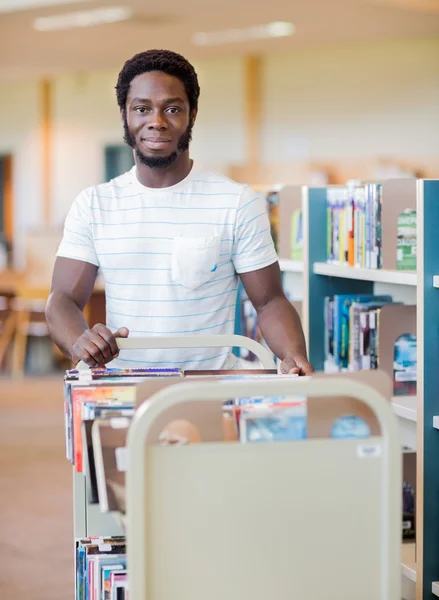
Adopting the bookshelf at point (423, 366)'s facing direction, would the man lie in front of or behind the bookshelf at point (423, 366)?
in front

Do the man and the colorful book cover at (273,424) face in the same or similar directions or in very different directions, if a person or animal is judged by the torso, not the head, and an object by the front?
same or similar directions

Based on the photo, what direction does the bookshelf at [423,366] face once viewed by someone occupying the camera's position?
facing the viewer and to the left of the viewer

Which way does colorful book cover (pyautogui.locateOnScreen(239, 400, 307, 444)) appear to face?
toward the camera

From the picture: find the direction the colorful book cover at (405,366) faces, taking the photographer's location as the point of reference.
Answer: facing the viewer

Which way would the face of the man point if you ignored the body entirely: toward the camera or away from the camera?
toward the camera

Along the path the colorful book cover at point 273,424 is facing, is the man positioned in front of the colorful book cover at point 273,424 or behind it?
behind

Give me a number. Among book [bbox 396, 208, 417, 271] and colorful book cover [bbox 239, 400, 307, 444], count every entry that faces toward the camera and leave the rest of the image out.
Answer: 2

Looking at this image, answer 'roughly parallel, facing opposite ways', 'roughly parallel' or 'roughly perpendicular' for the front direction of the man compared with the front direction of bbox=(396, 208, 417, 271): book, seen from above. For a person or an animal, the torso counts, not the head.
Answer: roughly parallel

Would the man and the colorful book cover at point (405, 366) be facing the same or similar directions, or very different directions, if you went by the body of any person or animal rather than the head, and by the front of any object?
same or similar directions

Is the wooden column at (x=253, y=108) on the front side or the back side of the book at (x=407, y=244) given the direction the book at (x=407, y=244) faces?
on the back side
